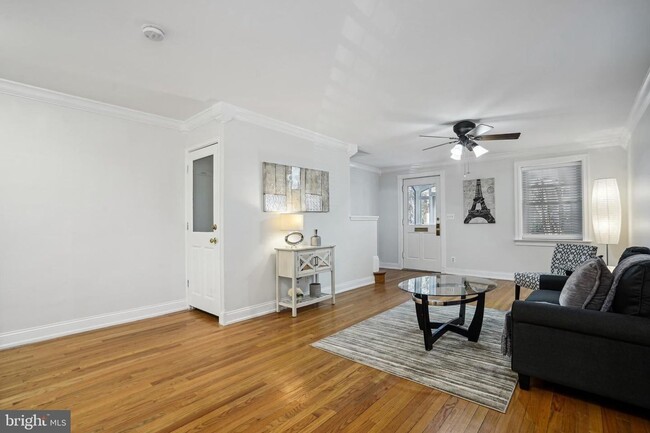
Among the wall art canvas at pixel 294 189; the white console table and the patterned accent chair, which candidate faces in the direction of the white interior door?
the patterned accent chair

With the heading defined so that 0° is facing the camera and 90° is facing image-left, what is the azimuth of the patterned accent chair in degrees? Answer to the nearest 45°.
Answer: approximately 45°

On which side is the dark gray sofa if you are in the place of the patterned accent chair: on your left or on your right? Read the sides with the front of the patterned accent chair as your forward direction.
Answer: on your left

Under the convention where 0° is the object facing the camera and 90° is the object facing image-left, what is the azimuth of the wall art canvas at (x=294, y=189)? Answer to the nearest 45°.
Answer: approximately 315°

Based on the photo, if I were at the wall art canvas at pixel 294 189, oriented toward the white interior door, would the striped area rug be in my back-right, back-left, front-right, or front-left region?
back-left

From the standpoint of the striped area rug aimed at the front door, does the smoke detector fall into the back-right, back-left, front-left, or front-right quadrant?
back-left

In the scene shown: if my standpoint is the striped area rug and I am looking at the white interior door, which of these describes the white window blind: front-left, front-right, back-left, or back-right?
back-right

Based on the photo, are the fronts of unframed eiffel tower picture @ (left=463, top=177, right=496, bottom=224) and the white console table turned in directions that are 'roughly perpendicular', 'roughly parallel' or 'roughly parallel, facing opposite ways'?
roughly perpendicular

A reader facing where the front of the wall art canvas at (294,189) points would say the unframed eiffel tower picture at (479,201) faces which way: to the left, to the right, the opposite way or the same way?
to the right

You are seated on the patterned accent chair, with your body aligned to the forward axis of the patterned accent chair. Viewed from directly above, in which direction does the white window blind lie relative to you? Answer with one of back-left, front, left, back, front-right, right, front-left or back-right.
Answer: back-right
